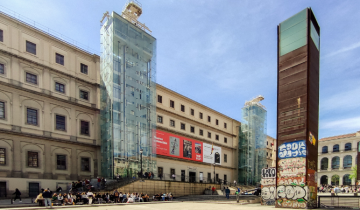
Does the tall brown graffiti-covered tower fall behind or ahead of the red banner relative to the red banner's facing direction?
ahead

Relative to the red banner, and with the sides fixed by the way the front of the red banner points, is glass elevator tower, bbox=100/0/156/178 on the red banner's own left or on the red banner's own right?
on the red banner's own right

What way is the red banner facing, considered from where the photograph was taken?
facing the viewer and to the right of the viewer

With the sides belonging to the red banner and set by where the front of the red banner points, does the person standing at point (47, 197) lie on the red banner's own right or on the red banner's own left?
on the red banner's own right

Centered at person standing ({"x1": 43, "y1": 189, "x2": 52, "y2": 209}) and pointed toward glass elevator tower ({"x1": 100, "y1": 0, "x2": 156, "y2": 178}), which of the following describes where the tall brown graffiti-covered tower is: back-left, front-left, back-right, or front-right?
front-right

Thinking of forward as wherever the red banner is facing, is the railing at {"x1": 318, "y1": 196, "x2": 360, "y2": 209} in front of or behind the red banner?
in front
